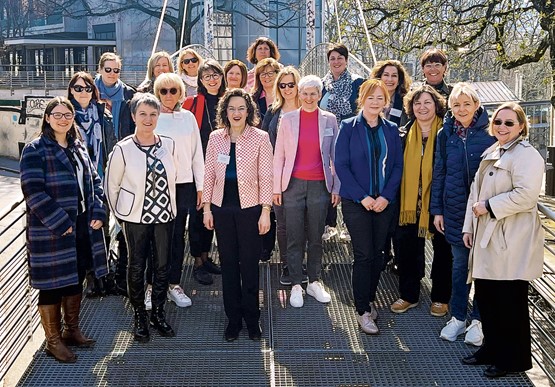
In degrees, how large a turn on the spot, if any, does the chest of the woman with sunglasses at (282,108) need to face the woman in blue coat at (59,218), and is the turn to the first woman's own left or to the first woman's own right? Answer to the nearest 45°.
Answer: approximately 45° to the first woman's own right

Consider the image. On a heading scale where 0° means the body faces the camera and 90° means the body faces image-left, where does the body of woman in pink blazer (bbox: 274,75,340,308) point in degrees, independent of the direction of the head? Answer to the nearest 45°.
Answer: approximately 0°

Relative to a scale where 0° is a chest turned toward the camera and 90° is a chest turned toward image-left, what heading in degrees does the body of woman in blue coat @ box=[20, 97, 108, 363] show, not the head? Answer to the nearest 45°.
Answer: approximately 315°

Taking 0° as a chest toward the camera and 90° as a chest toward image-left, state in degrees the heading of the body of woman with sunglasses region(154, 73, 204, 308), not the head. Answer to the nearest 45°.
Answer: approximately 0°

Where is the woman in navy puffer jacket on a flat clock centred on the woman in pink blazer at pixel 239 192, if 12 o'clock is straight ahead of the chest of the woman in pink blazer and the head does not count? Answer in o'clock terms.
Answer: The woman in navy puffer jacket is roughly at 9 o'clock from the woman in pink blazer.

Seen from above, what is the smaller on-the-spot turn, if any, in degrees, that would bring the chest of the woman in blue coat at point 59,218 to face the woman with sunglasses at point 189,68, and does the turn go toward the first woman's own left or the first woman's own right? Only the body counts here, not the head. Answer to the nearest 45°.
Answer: approximately 90° to the first woman's own left

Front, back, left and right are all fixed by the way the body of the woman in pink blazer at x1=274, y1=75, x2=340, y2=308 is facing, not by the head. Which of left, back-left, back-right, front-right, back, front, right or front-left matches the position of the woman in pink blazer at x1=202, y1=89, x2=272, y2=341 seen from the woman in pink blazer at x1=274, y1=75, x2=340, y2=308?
front-right

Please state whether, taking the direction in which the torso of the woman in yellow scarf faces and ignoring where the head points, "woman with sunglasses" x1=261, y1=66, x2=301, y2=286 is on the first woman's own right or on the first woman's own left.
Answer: on the first woman's own right

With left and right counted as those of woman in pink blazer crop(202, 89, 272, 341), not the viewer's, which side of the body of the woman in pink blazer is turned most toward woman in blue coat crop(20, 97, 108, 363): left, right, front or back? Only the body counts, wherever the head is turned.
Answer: right
